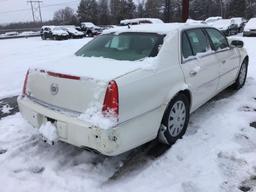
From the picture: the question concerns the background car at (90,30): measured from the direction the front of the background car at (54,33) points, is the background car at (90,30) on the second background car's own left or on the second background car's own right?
on the second background car's own left

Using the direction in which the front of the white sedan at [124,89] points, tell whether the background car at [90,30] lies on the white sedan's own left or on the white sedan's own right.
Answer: on the white sedan's own left

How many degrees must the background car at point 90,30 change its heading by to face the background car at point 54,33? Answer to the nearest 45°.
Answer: approximately 90° to its right

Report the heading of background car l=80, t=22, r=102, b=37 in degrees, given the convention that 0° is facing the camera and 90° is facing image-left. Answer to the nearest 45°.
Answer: approximately 315°

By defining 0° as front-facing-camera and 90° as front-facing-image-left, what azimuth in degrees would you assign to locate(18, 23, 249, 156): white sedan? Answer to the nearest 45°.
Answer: approximately 225°

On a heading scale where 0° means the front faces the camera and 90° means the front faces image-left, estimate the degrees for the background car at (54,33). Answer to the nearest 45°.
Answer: approximately 315°
